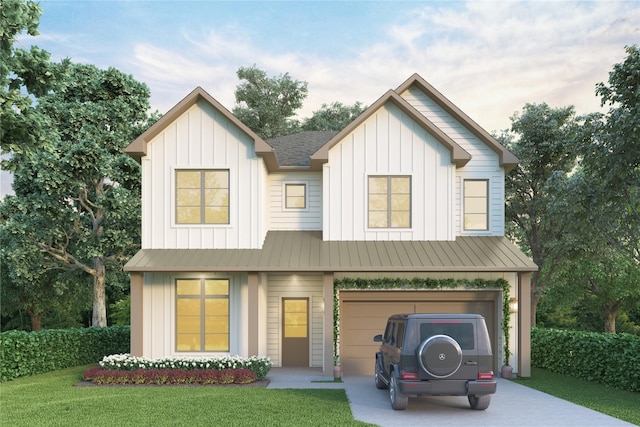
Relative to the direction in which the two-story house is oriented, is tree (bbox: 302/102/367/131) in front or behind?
behind

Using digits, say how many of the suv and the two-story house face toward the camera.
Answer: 1

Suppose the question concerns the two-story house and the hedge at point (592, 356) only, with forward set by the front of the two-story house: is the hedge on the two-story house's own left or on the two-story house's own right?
on the two-story house's own left

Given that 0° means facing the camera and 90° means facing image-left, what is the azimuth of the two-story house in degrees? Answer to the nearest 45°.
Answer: approximately 0°

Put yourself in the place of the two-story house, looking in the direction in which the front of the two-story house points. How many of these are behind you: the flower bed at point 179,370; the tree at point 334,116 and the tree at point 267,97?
2

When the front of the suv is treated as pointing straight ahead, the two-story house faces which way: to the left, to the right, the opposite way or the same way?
the opposite way

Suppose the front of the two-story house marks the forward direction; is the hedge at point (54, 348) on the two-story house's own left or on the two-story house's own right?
on the two-story house's own right

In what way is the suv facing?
away from the camera

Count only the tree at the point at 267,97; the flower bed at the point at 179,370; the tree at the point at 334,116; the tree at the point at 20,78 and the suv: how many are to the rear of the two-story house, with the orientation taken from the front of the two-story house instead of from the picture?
2
